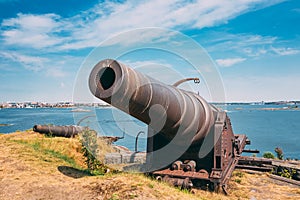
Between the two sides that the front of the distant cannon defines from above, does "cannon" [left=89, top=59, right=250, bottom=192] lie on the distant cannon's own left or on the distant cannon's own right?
on the distant cannon's own left

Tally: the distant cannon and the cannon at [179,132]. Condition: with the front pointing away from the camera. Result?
0

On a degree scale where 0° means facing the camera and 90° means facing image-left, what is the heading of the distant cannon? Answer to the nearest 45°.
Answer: approximately 90°

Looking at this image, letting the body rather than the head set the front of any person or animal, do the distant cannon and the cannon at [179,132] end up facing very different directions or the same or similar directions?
same or similar directions

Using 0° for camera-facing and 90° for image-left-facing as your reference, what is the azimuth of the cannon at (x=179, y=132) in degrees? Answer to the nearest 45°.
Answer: approximately 45°

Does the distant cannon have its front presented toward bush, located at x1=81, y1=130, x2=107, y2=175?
no

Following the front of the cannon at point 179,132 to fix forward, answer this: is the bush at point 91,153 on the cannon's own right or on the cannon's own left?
on the cannon's own right

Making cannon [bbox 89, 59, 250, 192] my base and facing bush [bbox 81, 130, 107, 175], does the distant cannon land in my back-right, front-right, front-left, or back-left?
front-right

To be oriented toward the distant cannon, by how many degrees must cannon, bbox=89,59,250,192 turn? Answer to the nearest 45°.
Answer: approximately 90° to its right
